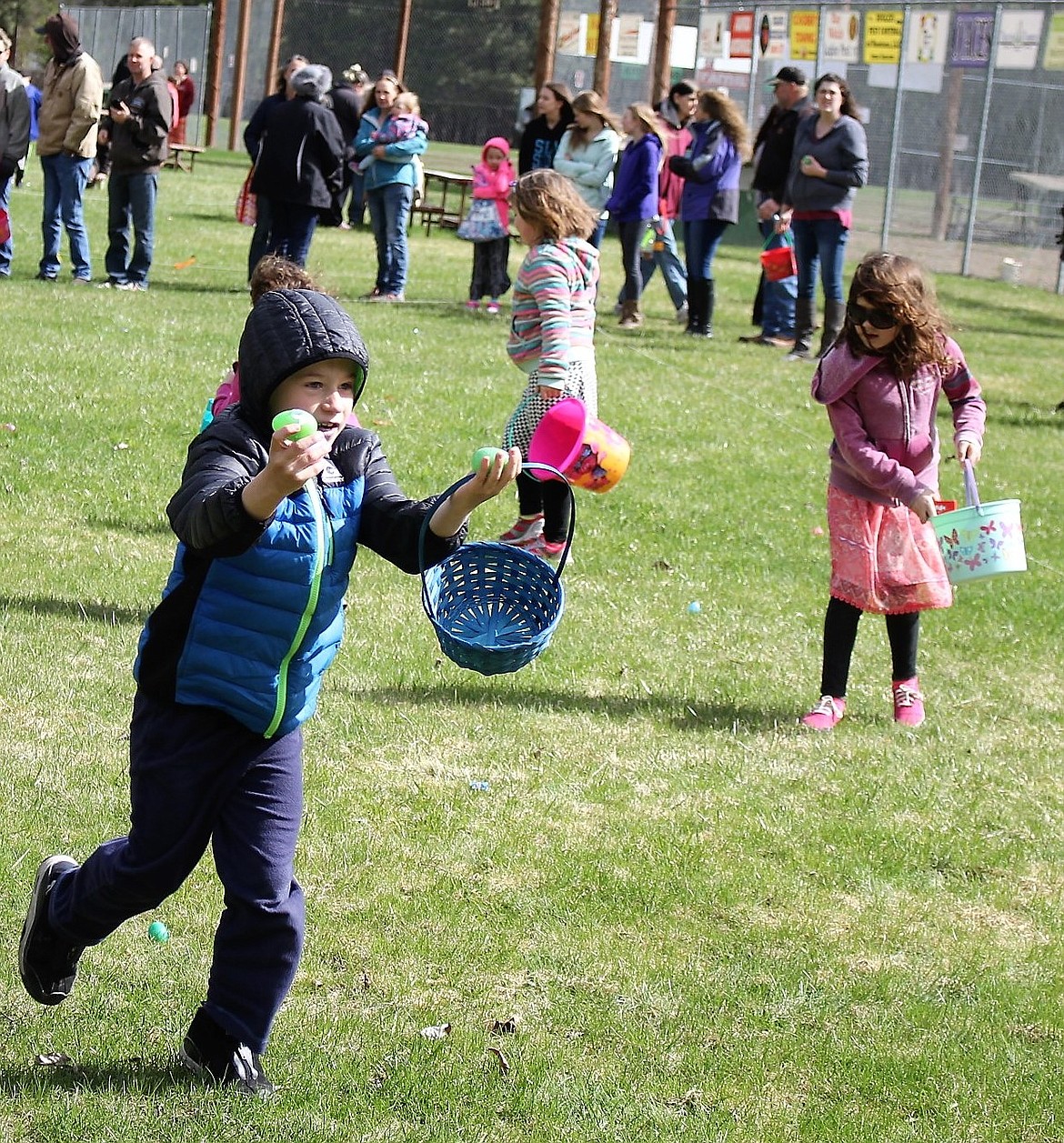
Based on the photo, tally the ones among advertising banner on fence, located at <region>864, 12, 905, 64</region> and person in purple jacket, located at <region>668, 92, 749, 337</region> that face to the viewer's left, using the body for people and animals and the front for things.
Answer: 1

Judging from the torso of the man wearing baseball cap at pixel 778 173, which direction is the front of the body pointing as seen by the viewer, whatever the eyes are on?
to the viewer's left

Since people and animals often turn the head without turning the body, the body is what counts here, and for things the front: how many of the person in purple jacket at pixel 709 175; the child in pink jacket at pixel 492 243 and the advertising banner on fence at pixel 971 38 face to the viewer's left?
1

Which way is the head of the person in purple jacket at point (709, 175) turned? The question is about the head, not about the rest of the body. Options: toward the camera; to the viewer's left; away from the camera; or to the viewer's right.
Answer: to the viewer's left

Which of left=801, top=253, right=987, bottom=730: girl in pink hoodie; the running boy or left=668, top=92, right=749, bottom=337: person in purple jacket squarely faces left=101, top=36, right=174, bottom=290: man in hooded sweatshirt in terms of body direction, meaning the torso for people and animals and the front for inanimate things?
the person in purple jacket

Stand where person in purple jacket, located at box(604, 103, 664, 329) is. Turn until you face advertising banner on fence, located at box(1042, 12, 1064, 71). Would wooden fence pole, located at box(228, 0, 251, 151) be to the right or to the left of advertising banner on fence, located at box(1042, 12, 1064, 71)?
left

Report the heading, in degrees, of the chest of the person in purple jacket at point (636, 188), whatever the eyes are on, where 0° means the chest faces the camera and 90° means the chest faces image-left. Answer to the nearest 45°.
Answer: approximately 90°

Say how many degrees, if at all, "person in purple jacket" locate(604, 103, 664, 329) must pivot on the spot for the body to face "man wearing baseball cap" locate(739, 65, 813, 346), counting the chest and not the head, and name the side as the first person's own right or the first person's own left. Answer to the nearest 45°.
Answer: approximately 180°

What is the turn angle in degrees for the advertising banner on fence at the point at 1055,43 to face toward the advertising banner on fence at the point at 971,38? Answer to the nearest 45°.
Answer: approximately 90° to its right

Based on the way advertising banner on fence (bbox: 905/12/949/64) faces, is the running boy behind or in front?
in front
